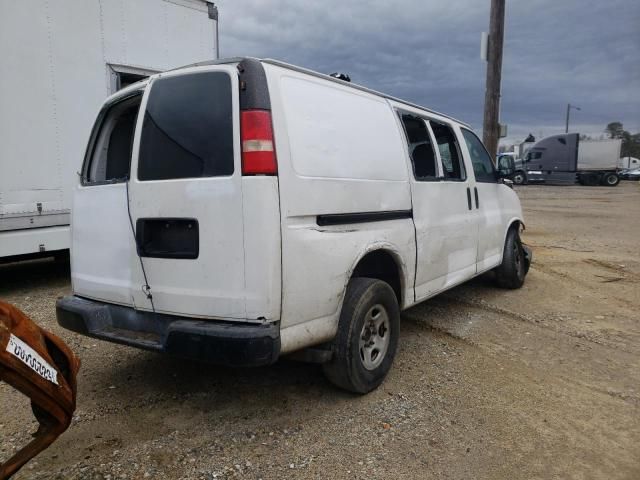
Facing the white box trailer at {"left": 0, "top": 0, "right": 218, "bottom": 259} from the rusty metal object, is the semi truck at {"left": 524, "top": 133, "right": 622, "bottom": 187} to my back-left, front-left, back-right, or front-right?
front-right

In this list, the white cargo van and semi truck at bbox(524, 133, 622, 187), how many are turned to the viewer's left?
1

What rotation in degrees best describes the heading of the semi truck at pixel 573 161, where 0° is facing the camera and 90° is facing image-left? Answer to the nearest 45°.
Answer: approximately 90°

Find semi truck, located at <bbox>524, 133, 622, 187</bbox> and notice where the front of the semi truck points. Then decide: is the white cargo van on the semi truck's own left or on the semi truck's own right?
on the semi truck's own left

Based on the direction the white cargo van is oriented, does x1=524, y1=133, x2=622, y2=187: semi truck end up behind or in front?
in front

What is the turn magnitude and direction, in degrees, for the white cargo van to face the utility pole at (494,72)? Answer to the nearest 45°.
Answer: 0° — it already faces it

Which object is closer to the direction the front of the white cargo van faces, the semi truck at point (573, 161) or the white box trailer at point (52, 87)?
the semi truck

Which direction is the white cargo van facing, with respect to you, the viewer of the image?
facing away from the viewer and to the right of the viewer

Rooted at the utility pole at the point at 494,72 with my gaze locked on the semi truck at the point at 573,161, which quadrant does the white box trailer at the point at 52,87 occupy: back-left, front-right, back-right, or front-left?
back-left

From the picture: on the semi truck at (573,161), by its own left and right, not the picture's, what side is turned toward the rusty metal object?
left

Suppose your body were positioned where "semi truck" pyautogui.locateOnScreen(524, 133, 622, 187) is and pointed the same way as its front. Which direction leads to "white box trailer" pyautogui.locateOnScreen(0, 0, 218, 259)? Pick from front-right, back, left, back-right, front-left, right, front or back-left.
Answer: left

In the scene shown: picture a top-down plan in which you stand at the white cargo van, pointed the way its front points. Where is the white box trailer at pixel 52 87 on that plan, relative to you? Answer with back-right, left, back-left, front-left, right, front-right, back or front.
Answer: left
